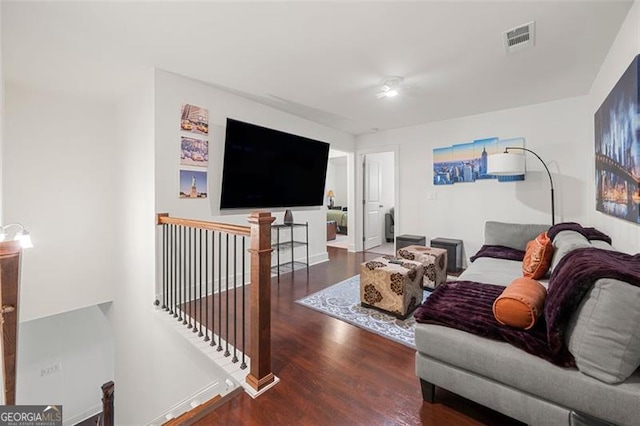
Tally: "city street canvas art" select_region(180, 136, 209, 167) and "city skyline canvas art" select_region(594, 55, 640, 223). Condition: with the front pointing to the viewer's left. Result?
1

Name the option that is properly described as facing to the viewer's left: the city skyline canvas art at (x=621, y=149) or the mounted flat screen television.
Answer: the city skyline canvas art

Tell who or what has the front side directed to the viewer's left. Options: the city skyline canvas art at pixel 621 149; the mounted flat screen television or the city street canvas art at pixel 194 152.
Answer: the city skyline canvas art at pixel 621 149

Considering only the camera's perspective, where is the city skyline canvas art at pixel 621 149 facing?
facing to the left of the viewer

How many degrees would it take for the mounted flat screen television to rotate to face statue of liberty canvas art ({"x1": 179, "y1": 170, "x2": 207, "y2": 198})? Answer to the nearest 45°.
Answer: approximately 90° to its right

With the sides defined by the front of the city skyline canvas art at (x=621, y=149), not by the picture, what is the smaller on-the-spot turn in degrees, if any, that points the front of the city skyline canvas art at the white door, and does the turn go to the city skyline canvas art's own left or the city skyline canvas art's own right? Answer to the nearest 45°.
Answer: approximately 45° to the city skyline canvas art's own right

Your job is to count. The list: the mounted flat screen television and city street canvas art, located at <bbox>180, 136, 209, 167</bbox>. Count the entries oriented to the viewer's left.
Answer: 0

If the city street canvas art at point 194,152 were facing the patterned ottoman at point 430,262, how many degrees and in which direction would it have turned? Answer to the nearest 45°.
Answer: approximately 45° to its left

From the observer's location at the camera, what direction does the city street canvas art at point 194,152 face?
facing the viewer and to the right of the viewer

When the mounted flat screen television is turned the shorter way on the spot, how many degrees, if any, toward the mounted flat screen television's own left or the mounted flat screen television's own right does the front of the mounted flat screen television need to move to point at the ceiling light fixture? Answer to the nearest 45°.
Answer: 0° — it already faces it

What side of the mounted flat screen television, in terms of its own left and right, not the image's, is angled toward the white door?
left

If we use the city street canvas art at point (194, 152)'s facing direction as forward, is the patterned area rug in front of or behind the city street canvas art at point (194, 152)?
in front

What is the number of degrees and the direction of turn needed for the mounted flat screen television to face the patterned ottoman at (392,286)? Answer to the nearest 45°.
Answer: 0° — it already faces it

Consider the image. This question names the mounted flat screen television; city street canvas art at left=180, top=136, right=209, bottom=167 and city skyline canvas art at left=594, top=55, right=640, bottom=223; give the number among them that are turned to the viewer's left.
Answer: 1

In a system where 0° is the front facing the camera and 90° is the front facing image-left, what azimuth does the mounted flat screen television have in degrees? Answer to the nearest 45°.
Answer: approximately 315°
